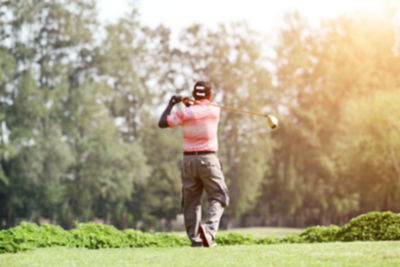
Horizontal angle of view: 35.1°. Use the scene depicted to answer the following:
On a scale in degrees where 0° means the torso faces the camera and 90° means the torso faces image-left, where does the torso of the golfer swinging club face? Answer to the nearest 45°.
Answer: approximately 180°

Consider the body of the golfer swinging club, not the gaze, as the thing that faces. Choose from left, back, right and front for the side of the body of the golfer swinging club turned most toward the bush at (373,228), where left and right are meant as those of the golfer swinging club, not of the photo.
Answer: right

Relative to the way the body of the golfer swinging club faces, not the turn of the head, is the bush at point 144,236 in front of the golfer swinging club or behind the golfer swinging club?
in front

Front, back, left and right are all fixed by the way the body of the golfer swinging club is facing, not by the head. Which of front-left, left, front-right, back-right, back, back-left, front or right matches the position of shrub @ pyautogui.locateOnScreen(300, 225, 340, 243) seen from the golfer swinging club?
front-right

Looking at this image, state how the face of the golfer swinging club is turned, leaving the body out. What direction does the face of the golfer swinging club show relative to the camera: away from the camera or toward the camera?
away from the camera
